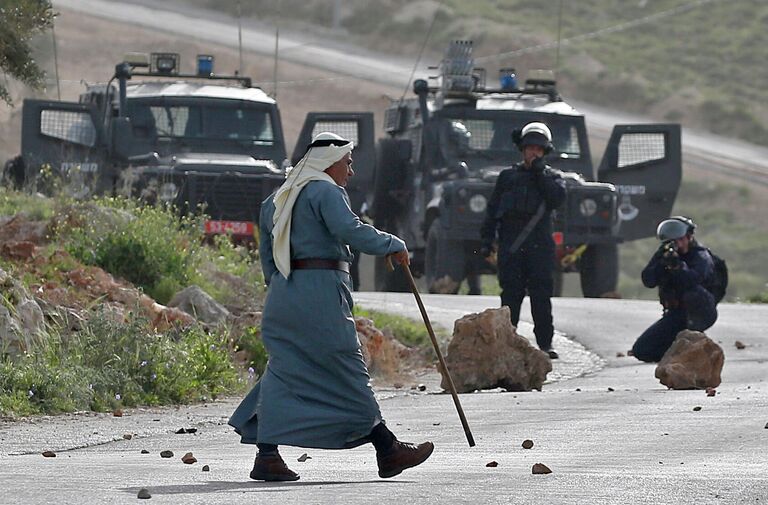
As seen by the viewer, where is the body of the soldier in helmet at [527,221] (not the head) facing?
toward the camera

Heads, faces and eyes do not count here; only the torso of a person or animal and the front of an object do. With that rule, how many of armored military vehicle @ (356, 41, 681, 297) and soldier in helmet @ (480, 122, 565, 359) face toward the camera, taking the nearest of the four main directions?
2

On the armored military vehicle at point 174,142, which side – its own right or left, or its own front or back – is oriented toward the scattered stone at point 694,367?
front

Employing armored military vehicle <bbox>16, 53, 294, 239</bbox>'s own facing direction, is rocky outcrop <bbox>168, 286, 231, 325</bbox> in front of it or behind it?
in front

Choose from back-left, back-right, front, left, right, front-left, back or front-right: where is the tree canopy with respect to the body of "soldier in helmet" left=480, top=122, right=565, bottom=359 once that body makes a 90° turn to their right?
front

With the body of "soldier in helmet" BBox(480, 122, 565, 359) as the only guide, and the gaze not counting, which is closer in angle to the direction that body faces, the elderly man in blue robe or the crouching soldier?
the elderly man in blue robe

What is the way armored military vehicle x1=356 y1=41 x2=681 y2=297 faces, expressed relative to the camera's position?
facing the viewer

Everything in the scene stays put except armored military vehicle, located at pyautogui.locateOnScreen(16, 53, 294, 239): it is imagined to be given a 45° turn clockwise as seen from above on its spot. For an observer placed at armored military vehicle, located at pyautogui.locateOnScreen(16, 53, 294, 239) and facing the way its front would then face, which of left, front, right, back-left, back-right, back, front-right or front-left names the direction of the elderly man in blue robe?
front

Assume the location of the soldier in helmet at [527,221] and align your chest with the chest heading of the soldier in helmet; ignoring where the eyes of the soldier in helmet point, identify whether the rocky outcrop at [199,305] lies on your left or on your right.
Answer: on your right

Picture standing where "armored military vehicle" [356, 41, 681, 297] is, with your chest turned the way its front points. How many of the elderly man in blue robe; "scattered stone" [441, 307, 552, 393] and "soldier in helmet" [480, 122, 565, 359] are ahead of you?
3

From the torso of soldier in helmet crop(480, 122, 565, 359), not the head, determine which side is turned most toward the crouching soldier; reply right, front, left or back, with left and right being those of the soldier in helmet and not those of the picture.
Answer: left

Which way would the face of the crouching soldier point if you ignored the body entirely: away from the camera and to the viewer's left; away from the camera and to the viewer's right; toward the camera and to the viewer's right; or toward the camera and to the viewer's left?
toward the camera and to the viewer's left
